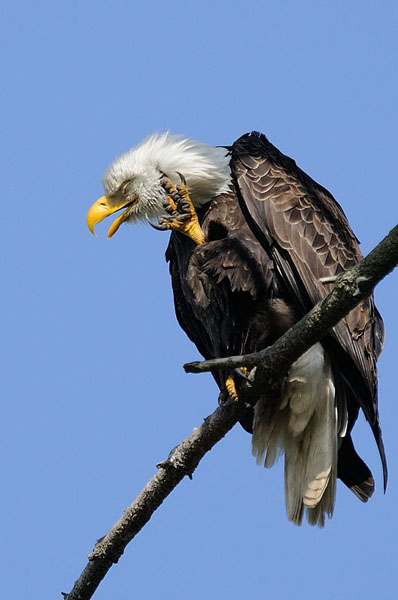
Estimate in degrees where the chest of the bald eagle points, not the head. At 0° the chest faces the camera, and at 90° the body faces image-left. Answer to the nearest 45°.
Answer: approximately 45°
